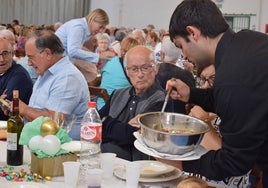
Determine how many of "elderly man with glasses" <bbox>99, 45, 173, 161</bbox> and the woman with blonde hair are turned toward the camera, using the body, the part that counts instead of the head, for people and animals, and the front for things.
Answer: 1

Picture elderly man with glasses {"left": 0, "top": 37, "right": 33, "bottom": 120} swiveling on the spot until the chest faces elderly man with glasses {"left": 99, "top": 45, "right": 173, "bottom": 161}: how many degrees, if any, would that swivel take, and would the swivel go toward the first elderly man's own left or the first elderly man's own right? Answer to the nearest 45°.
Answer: approximately 90° to the first elderly man's own left

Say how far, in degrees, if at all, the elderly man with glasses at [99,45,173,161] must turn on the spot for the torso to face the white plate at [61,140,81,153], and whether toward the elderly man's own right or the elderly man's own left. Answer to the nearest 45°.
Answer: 0° — they already face it

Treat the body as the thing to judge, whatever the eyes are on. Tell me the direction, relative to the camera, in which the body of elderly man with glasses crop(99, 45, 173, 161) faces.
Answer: toward the camera

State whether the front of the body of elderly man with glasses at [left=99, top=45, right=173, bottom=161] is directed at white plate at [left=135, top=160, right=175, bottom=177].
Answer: yes

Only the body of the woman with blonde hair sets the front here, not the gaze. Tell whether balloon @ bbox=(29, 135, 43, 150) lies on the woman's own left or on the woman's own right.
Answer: on the woman's own right

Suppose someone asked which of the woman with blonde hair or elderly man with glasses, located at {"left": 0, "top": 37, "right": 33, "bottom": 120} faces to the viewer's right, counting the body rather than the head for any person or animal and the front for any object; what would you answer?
the woman with blonde hair

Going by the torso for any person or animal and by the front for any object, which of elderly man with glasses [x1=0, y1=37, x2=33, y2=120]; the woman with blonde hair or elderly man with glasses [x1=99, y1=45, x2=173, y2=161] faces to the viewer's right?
the woman with blonde hair

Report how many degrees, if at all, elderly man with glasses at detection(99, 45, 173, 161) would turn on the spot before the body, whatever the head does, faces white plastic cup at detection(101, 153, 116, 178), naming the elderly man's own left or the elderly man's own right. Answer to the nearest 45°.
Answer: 0° — they already face it

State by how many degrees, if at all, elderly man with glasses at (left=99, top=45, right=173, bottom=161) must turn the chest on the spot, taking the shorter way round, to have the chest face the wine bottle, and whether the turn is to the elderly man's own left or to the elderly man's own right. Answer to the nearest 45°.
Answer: approximately 45° to the elderly man's own right

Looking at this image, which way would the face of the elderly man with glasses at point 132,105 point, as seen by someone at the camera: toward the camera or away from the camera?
toward the camera
